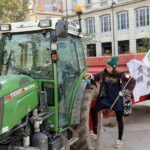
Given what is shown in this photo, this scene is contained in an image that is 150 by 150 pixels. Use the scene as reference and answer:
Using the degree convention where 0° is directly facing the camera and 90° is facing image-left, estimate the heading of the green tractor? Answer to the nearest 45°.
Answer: approximately 45°

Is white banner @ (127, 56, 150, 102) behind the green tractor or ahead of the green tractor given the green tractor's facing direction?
behind

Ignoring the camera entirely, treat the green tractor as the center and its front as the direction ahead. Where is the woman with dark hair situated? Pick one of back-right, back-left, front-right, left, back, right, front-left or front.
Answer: back
